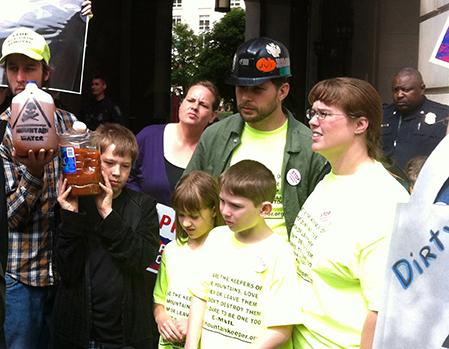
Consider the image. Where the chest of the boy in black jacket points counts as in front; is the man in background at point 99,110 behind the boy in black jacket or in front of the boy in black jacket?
behind

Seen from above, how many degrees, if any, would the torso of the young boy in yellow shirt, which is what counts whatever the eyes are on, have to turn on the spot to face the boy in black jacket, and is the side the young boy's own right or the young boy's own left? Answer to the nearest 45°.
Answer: approximately 90° to the young boy's own right

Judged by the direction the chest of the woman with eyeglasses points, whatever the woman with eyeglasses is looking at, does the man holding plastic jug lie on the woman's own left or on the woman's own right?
on the woman's own right

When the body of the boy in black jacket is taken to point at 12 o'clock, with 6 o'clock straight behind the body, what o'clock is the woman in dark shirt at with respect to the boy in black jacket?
The woman in dark shirt is roughly at 7 o'clock from the boy in black jacket.

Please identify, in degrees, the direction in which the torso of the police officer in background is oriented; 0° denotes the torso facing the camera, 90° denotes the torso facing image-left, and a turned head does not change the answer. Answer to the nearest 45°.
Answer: approximately 45°

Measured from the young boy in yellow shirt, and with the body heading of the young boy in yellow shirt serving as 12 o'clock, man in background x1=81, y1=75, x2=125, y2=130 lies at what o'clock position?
The man in background is roughly at 4 o'clock from the young boy in yellow shirt.
